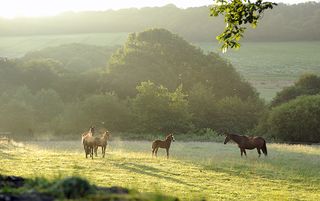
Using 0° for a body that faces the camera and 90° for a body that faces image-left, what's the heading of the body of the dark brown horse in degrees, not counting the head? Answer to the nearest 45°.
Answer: approximately 90°
